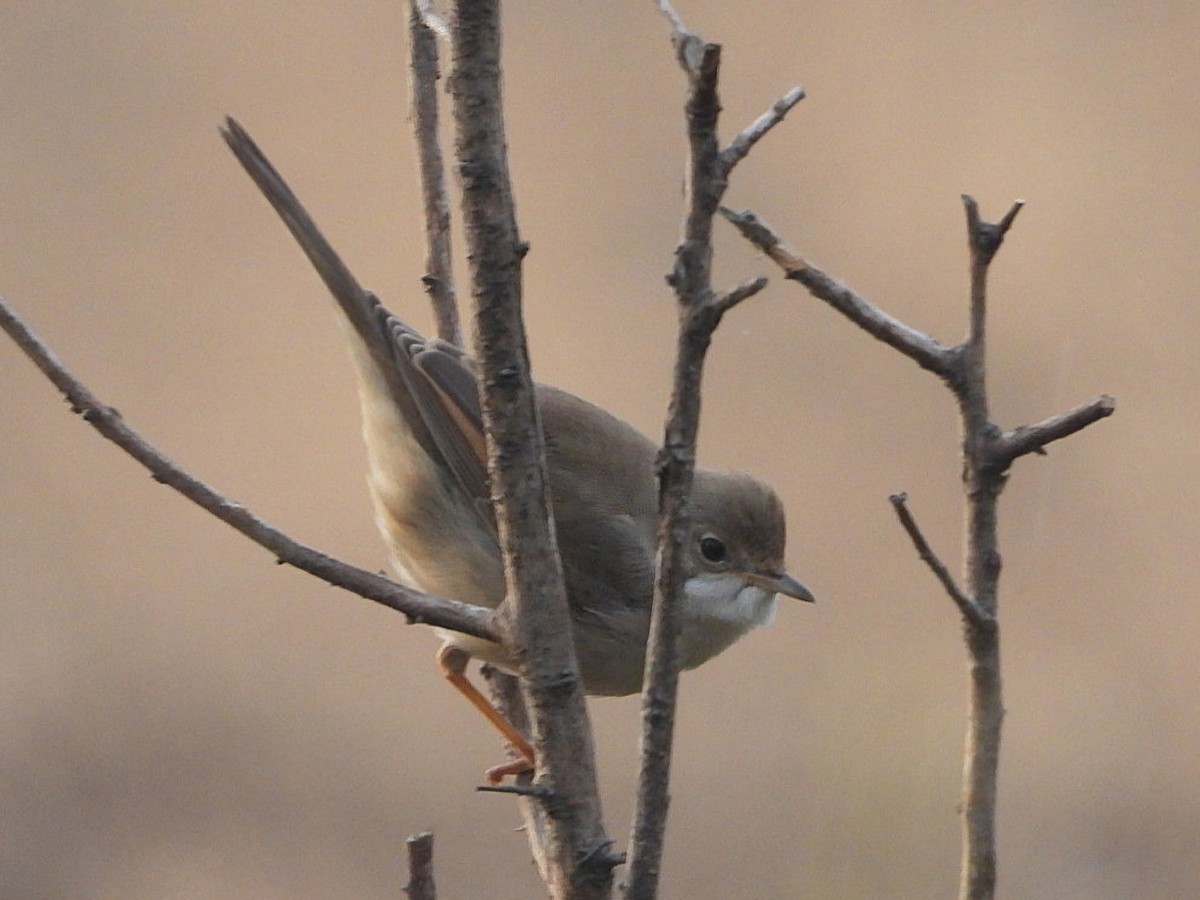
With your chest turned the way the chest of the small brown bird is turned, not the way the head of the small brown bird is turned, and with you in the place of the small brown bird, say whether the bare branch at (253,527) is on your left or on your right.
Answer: on your right

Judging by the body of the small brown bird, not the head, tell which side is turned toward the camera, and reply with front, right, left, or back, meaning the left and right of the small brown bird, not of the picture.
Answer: right
